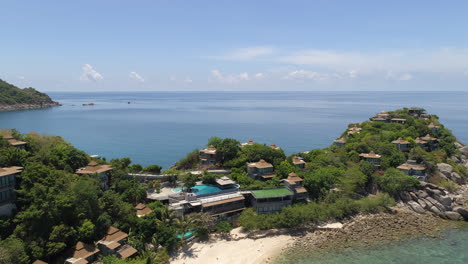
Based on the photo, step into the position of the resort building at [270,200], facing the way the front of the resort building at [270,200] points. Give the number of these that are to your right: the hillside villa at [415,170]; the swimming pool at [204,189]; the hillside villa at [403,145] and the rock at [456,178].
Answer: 1

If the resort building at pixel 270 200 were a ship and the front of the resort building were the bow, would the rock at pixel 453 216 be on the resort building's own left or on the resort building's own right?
on the resort building's own left

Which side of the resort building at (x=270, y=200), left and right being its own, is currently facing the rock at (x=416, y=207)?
left

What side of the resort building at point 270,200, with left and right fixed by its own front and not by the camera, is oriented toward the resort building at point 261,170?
back

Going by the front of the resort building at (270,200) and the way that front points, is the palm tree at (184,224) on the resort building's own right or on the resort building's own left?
on the resort building's own right

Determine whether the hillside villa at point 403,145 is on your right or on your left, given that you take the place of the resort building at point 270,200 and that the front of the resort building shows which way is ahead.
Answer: on your left

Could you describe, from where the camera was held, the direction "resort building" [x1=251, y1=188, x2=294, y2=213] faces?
facing the viewer

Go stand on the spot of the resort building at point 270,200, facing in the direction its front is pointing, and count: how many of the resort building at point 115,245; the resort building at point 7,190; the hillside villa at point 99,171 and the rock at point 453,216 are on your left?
1

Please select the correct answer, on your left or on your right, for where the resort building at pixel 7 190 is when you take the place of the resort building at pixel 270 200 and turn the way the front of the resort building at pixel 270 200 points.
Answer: on your right

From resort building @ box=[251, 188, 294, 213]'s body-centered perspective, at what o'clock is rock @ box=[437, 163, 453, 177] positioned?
The rock is roughly at 8 o'clock from the resort building.

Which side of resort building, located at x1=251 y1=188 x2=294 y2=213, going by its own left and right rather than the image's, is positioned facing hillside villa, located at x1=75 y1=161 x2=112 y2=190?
right

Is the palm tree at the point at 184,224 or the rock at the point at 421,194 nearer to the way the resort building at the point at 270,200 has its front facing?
the palm tree

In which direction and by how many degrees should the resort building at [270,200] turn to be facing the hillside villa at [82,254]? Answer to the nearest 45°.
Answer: approximately 45° to its right

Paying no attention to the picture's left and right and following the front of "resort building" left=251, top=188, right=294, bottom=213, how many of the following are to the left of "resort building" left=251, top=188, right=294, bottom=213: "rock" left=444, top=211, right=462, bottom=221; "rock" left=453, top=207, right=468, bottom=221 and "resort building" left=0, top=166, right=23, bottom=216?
2
